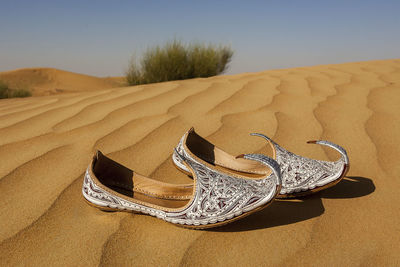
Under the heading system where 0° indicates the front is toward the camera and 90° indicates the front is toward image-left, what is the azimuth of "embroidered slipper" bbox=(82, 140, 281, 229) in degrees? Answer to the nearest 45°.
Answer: approximately 270°

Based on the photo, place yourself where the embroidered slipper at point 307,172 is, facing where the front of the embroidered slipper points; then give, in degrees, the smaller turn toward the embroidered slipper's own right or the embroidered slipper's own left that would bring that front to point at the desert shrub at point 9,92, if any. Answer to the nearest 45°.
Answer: approximately 135° to the embroidered slipper's own left

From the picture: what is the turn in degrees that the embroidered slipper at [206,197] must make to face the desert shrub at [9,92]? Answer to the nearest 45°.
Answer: approximately 135° to its left

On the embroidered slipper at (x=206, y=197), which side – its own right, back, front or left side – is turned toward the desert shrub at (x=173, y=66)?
left

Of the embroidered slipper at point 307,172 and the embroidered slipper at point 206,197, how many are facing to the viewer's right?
2

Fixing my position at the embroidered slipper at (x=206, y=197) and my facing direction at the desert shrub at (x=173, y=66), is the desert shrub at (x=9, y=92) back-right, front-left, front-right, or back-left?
front-left

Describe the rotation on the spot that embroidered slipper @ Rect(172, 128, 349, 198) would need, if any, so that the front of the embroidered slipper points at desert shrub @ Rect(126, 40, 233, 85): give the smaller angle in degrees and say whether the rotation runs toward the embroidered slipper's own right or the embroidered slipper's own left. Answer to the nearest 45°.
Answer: approximately 135° to the embroidered slipper's own left

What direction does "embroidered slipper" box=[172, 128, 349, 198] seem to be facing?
to the viewer's right

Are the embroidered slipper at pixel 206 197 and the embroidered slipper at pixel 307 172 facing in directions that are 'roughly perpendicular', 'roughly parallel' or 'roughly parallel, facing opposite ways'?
roughly parallel
